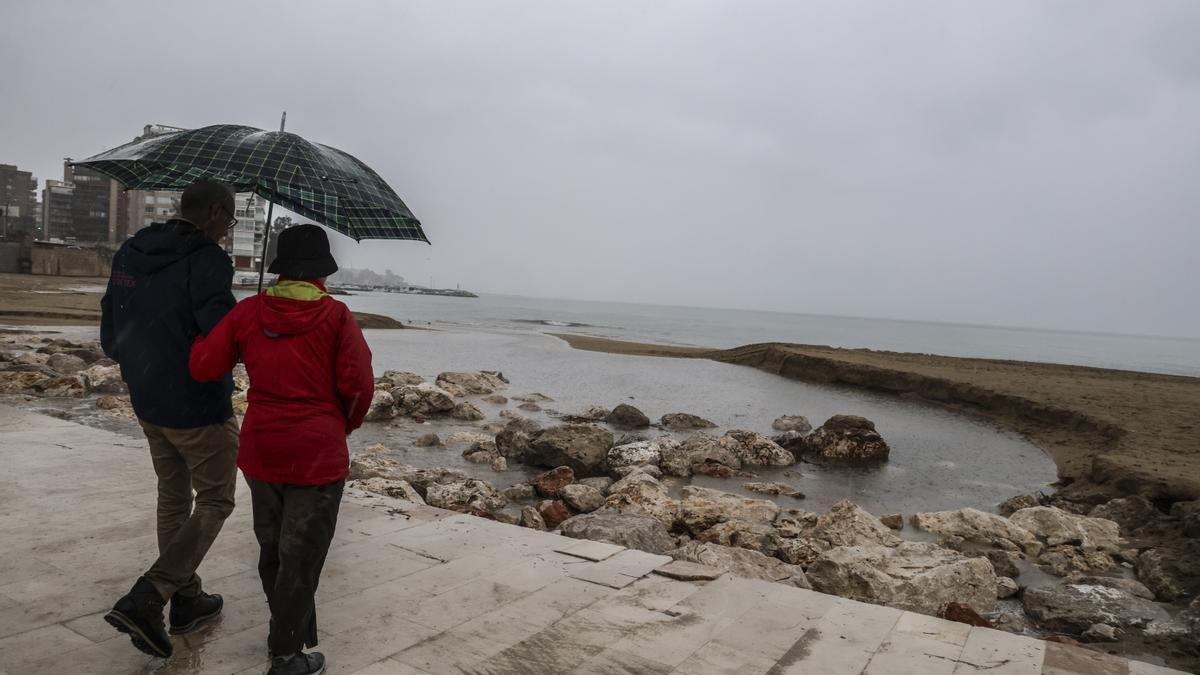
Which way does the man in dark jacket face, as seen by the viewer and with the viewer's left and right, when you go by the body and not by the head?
facing away from the viewer and to the right of the viewer

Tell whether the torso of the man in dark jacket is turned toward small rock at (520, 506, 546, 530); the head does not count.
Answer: yes

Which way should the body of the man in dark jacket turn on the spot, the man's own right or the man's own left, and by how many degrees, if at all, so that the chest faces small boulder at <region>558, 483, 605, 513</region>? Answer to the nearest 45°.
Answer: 0° — they already face it

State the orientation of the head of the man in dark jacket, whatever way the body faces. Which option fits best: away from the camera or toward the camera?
away from the camera

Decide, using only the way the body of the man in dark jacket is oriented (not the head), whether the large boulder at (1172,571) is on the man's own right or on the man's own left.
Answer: on the man's own right

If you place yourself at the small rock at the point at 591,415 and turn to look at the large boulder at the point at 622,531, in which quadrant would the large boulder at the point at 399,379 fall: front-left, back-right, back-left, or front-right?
back-right

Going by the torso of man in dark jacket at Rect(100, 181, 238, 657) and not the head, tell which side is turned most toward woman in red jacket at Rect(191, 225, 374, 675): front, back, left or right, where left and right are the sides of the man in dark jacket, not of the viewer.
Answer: right

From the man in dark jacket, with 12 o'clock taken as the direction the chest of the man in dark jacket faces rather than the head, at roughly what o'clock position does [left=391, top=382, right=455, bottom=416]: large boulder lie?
The large boulder is roughly at 11 o'clock from the man in dark jacket.

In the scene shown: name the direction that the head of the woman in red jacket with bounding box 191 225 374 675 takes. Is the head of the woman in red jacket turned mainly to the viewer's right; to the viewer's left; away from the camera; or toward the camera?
away from the camera

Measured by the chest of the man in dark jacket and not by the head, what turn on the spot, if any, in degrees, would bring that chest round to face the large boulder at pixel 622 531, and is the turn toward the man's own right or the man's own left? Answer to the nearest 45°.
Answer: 0° — they already face it

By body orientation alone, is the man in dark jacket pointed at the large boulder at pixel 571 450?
yes
